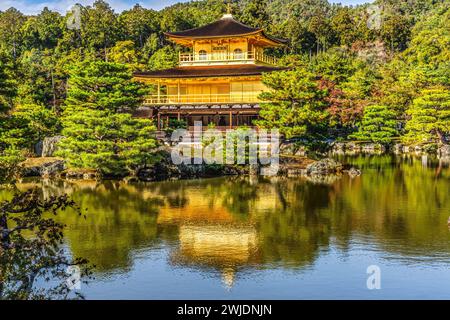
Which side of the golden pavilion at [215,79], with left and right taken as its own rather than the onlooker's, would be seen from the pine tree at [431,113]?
left

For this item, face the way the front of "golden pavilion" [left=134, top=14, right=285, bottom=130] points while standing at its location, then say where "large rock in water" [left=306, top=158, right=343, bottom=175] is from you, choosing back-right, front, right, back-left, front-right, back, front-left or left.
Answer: front-left

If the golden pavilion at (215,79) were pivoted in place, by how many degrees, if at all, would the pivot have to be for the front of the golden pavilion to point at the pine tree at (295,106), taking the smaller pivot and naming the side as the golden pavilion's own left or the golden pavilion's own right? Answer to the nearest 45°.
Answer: approximately 45° to the golden pavilion's own left

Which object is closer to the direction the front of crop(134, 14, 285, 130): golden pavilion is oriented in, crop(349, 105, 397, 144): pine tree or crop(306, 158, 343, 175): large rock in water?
the large rock in water

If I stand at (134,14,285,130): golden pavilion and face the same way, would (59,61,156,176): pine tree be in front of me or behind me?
in front

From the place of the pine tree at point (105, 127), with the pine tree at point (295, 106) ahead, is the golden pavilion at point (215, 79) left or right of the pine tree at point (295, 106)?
left

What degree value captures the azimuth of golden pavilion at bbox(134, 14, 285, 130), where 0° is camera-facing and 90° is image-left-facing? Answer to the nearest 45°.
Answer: approximately 0°
